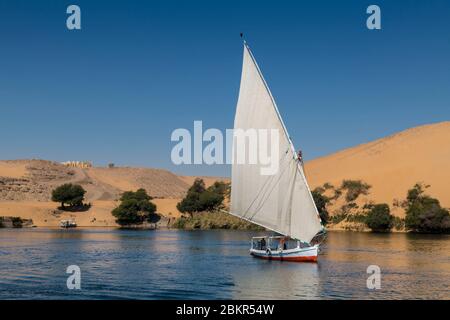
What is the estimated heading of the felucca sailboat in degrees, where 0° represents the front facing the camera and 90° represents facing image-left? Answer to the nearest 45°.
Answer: approximately 270°
